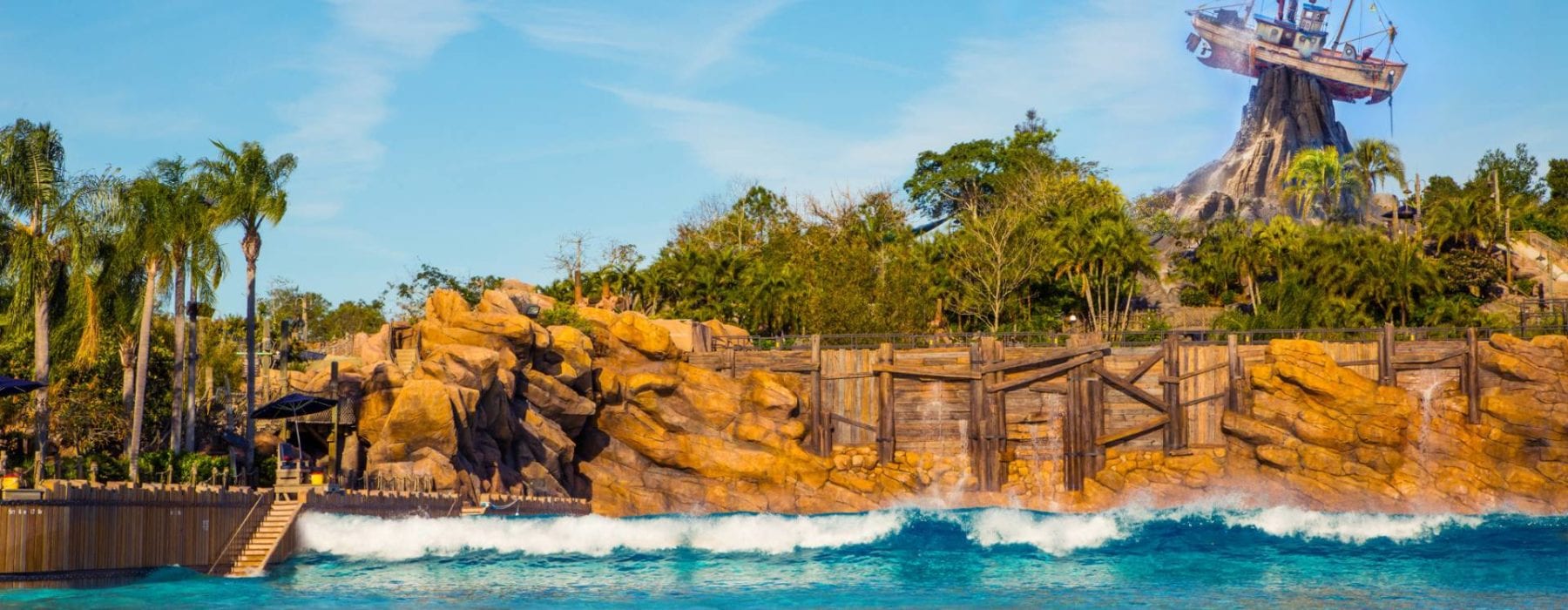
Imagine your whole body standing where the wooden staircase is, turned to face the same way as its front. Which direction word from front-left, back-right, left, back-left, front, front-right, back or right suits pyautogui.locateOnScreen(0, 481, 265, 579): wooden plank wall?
front

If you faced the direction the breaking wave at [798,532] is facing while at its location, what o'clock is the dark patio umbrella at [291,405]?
The dark patio umbrella is roughly at 3 o'clock from the breaking wave.

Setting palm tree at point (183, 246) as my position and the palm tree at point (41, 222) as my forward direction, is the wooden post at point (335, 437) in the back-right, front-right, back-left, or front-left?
back-left

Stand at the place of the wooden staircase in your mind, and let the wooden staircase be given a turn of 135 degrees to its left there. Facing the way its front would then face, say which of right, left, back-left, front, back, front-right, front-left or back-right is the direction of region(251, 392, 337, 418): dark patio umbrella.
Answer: left

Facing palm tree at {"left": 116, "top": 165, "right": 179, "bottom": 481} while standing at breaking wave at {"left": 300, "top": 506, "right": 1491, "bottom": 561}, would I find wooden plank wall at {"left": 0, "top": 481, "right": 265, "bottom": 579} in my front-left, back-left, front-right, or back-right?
front-left

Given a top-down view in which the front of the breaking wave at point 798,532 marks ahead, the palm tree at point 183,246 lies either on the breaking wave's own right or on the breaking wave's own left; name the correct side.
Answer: on the breaking wave's own right

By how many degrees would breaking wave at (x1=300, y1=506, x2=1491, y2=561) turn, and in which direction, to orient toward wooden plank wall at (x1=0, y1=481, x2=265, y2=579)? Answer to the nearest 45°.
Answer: approximately 45° to its right

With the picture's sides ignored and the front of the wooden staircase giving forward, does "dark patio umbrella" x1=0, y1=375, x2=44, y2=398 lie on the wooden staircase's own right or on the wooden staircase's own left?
on the wooden staircase's own right

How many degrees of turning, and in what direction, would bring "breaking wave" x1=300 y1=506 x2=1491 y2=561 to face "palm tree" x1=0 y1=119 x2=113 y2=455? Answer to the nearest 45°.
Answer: approximately 90° to its right

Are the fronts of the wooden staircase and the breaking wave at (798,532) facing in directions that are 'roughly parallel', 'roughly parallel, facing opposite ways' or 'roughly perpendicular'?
roughly parallel

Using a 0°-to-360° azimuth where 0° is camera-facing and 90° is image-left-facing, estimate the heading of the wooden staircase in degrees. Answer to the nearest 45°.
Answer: approximately 45°
